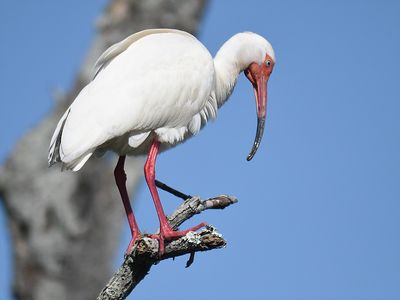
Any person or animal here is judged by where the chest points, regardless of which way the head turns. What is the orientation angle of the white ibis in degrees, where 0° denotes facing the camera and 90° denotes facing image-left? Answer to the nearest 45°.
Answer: approximately 270°

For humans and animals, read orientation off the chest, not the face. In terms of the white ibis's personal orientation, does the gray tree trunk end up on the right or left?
on its left
